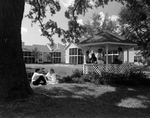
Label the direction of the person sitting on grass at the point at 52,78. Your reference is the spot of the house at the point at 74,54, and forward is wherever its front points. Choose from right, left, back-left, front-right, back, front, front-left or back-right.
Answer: front

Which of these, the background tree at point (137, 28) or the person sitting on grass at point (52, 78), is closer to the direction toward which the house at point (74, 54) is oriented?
the person sitting on grass

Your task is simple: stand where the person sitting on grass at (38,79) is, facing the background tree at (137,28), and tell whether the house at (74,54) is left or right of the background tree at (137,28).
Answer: left

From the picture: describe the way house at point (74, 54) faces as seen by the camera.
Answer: facing the viewer

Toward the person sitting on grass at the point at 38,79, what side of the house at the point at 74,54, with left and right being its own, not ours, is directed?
front

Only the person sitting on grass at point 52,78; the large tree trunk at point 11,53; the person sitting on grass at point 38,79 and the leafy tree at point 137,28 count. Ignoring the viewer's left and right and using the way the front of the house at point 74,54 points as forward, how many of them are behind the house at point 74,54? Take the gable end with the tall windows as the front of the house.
0

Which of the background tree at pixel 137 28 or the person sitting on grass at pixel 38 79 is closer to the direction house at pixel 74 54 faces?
the person sitting on grass

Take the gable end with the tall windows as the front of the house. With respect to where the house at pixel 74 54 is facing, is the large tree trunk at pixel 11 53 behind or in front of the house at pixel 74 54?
in front

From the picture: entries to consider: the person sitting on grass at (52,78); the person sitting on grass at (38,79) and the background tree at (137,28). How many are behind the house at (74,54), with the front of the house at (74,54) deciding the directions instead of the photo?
0

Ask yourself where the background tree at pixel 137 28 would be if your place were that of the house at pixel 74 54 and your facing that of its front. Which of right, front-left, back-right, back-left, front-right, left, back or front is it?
front-left
